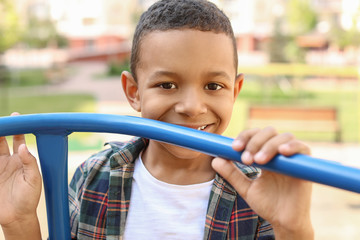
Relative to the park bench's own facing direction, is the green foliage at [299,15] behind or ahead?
behind

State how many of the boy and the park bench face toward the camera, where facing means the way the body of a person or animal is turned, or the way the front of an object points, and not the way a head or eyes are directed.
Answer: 2

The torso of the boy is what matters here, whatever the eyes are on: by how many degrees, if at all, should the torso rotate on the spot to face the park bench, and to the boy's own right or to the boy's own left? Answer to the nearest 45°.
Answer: approximately 180°

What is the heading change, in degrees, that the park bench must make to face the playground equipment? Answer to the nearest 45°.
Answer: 0° — it already faces it

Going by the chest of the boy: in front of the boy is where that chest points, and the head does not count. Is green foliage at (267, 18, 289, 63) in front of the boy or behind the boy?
behind

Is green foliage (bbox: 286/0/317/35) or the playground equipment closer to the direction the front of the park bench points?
the playground equipment

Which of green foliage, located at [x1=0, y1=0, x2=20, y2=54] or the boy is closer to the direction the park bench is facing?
the boy

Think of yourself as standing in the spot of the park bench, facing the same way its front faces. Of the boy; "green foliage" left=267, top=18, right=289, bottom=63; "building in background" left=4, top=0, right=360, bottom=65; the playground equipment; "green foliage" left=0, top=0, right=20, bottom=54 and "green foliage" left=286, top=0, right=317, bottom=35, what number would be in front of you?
2

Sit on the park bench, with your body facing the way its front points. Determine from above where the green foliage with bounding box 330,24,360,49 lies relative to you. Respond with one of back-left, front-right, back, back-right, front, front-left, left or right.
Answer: back
